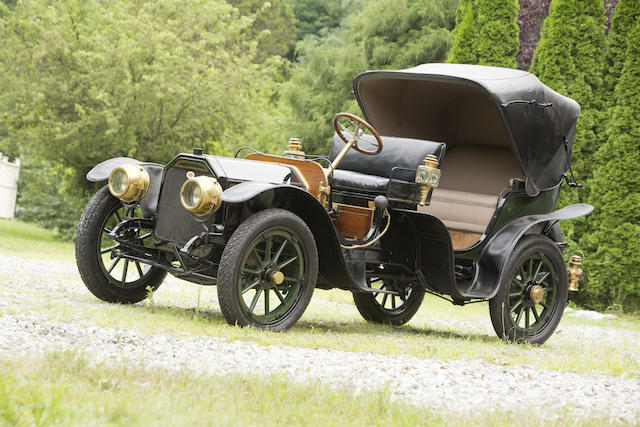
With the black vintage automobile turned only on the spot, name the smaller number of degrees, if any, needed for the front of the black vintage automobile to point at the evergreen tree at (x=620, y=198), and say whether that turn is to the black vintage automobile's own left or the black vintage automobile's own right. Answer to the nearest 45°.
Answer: approximately 180°

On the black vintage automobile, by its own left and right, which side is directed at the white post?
right

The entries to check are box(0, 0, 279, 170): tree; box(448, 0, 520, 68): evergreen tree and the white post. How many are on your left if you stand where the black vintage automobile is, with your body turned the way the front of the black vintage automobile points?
0

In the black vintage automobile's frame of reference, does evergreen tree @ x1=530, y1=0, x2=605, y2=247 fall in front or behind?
behind

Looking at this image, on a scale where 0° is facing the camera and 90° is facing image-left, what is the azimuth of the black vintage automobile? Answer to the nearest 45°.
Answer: approximately 45°

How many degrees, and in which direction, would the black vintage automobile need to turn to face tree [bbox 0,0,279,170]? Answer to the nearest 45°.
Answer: approximately 90° to its right

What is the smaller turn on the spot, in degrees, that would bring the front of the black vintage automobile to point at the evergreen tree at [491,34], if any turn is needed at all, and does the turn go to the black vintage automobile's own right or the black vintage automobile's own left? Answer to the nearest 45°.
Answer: approximately 135° to the black vintage automobile's own right
